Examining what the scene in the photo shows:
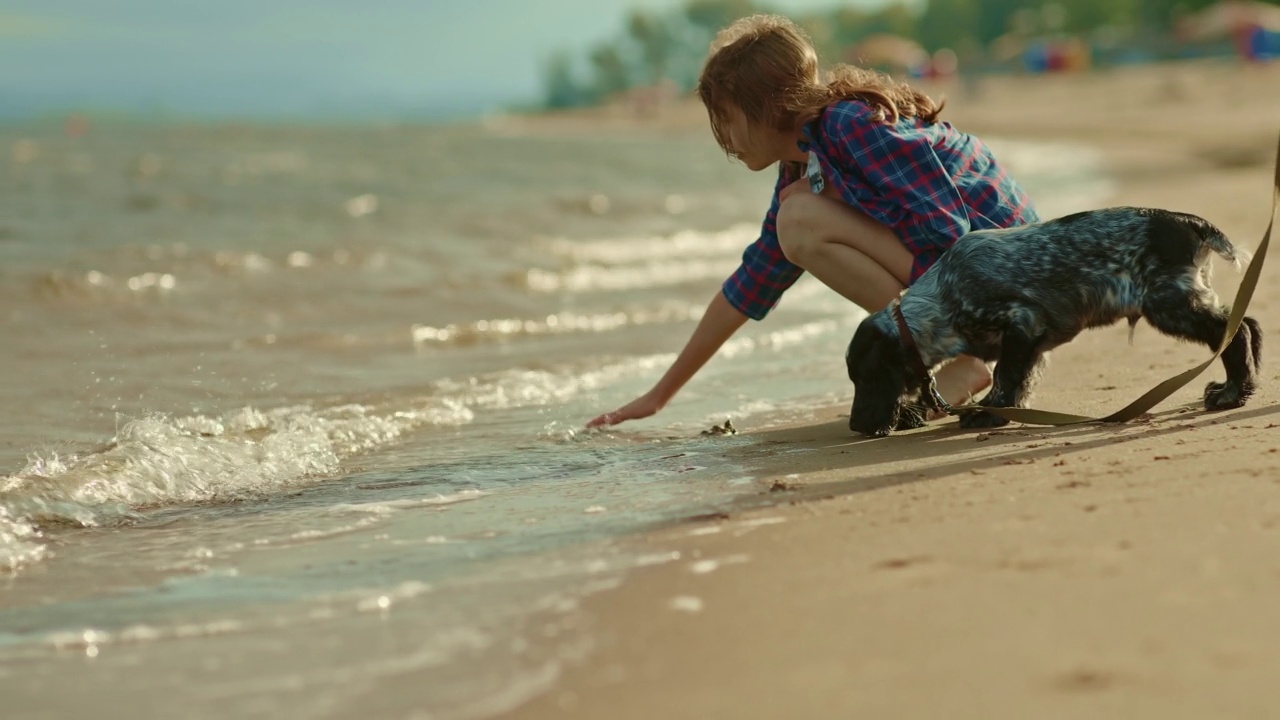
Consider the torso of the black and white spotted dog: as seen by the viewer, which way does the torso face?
to the viewer's left

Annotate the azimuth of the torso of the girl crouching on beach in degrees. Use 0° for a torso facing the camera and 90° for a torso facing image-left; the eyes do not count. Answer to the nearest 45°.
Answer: approximately 90°

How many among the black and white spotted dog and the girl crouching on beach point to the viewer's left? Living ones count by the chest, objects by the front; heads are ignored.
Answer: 2

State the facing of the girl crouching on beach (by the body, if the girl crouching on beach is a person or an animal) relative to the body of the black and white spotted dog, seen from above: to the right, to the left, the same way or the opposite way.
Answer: the same way

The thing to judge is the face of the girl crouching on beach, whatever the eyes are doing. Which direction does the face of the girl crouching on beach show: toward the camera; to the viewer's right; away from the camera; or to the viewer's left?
to the viewer's left

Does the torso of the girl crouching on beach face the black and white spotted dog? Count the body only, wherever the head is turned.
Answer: no

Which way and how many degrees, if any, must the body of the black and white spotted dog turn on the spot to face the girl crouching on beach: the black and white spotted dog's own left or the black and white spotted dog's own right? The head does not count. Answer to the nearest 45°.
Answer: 0° — it already faces them
